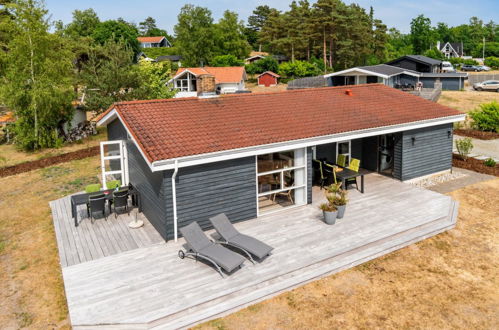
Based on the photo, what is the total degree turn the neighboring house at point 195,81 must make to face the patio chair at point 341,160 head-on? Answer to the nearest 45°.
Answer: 0° — it already faces it

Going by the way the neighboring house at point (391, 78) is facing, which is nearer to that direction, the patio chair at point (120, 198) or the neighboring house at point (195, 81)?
the patio chair

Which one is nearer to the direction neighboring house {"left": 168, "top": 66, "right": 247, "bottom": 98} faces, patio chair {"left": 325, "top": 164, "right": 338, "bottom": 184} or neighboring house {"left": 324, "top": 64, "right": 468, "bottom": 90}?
the patio chair

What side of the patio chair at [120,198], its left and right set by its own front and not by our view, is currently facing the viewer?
back

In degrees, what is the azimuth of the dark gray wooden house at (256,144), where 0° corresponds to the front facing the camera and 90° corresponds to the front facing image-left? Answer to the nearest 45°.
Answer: approximately 315°

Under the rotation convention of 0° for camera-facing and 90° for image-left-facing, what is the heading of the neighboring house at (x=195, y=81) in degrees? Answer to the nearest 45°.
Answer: approximately 0°

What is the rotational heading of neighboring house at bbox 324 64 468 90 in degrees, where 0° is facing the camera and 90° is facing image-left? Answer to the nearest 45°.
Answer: approximately 0°
